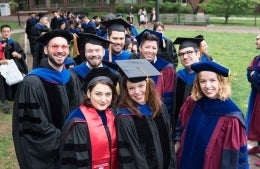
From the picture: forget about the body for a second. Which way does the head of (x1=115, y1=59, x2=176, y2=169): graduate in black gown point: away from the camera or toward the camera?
toward the camera

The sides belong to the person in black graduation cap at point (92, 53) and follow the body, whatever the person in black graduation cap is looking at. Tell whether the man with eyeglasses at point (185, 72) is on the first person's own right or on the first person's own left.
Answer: on the first person's own left

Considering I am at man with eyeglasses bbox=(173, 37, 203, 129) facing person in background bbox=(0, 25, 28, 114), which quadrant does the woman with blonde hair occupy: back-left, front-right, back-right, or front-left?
back-left

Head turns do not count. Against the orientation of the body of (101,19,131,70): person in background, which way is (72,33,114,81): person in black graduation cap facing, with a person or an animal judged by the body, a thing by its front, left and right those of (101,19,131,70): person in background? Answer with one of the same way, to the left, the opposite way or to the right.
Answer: the same way

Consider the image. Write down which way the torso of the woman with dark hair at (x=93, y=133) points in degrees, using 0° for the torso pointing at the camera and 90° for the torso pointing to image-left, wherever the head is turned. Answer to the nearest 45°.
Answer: approximately 315°

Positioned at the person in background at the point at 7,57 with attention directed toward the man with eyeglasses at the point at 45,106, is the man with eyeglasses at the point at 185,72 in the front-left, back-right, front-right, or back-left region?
front-left

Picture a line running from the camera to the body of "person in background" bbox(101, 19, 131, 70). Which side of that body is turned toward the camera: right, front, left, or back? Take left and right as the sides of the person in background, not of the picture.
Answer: front

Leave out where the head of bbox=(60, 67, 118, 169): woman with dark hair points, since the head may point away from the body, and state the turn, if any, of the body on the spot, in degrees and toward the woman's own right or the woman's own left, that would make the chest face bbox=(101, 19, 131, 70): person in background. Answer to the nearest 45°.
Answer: approximately 135° to the woman's own left

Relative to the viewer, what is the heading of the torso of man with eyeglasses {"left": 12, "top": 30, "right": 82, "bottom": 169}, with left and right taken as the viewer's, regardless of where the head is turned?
facing the viewer and to the right of the viewer

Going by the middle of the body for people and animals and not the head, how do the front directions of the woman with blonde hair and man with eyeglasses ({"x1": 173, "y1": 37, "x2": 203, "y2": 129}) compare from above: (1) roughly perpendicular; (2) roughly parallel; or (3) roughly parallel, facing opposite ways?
roughly parallel

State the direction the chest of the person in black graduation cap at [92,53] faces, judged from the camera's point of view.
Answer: toward the camera

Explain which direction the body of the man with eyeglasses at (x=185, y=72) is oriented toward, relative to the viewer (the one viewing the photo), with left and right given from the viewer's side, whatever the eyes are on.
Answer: facing the viewer and to the left of the viewer

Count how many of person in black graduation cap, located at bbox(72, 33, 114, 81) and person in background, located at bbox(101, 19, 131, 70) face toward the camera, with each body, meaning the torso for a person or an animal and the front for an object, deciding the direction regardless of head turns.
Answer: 2
